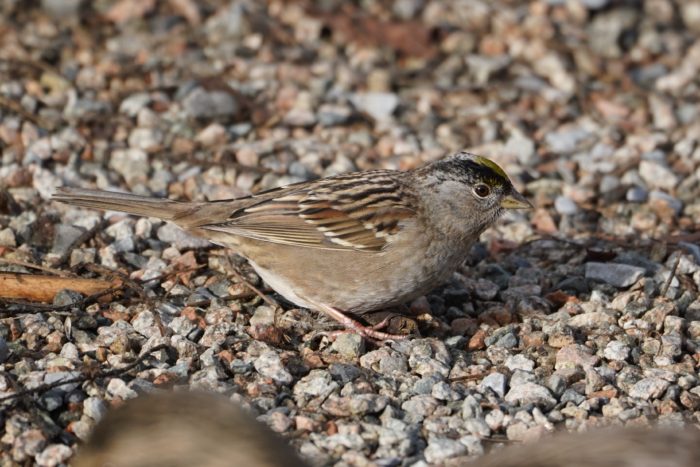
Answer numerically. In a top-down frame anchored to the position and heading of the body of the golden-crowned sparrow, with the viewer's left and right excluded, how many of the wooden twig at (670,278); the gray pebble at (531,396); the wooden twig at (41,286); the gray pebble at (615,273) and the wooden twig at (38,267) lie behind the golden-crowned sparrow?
2

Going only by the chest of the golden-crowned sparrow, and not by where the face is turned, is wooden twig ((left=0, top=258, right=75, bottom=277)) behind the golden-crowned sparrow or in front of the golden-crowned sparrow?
behind

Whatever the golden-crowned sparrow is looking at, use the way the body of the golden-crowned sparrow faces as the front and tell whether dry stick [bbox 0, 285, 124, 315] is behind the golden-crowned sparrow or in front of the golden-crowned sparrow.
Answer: behind

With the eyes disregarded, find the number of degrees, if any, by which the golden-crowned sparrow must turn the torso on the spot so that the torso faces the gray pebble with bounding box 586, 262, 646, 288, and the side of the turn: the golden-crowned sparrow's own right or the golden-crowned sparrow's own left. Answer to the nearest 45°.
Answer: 0° — it already faces it

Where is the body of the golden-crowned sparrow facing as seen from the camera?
to the viewer's right

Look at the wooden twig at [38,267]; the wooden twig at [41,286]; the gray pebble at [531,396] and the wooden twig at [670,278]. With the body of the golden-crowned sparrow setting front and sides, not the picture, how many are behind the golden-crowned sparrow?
2

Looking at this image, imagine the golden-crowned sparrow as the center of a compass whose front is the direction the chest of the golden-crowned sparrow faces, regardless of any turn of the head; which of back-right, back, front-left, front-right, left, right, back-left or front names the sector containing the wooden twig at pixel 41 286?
back

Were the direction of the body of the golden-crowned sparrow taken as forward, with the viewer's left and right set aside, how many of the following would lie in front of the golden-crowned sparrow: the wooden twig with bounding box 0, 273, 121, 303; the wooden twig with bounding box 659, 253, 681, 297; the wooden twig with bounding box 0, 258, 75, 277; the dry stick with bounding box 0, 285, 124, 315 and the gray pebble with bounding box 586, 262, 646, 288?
2
